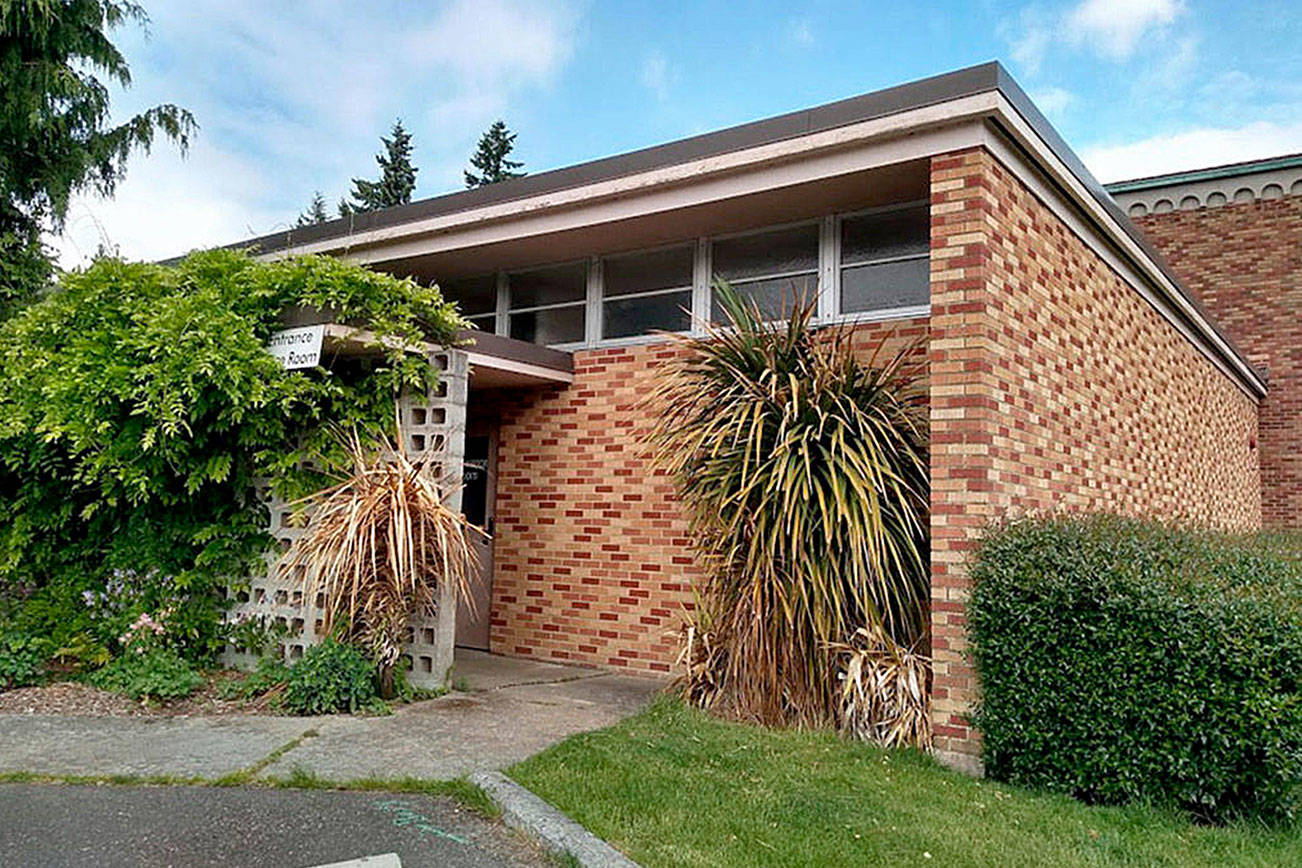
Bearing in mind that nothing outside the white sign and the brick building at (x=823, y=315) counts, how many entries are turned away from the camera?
0

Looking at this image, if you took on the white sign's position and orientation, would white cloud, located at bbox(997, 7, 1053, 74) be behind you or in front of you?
behind

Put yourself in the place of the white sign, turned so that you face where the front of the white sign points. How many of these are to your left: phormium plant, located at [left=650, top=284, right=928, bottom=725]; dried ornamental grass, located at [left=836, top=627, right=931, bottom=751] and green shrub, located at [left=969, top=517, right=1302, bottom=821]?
3

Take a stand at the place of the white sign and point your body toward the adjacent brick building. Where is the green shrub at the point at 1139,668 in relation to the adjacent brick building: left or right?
right

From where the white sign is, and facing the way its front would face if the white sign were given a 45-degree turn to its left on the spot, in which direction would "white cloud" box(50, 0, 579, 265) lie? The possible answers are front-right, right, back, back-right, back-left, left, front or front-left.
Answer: back

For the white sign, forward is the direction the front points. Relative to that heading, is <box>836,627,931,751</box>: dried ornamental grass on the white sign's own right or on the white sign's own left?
on the white sign's own left

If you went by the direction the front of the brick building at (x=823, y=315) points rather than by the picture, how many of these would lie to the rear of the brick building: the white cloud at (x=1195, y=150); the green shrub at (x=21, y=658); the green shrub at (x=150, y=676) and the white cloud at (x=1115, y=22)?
2

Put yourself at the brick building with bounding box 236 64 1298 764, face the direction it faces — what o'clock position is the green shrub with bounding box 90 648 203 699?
The green shrub is roughly at 1 o'clock from the brick building.

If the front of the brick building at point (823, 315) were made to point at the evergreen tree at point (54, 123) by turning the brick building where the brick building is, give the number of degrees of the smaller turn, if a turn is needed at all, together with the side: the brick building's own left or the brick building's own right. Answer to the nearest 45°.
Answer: approximately 45° to the brick building's own right

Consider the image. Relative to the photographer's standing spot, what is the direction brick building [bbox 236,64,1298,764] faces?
facing the viewer and to the left of the viewer

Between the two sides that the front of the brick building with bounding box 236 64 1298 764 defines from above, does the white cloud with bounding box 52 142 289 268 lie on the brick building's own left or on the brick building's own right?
on the brick building's own right

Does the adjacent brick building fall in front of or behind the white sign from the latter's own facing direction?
behind

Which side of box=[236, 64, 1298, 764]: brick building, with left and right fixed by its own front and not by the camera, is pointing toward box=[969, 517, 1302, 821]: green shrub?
left

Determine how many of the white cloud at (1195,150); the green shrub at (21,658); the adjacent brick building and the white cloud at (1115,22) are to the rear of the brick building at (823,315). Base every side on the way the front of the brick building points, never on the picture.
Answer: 3

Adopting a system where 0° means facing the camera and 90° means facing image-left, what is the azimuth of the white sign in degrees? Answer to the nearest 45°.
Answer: approximately 45°
